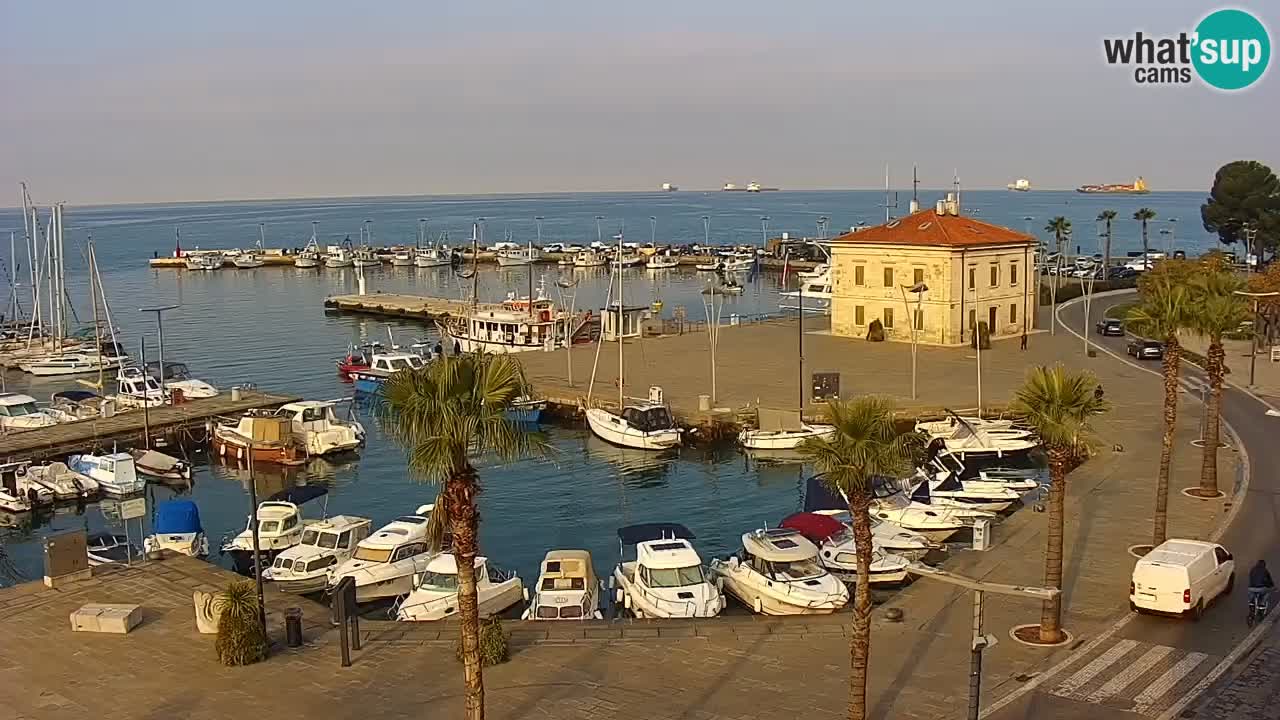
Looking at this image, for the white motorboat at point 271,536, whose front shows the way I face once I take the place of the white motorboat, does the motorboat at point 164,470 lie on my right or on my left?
on my right

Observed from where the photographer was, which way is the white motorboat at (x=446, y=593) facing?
facing the viewer and to the left of the viewer

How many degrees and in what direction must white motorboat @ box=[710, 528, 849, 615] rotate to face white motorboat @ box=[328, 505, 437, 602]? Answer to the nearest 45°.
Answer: approximately 135° to its right

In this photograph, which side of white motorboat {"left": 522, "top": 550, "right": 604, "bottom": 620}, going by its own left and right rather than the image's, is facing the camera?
front

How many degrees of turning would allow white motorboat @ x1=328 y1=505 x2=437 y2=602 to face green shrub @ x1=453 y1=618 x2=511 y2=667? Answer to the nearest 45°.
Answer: approximately 45° to its left

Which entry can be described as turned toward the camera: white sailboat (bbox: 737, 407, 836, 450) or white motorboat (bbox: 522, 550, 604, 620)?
white motorboat (bbox: 522, 550, 604, 620)

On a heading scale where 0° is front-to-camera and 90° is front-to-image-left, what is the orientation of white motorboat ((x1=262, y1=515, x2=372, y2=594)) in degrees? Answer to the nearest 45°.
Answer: approximately 45°

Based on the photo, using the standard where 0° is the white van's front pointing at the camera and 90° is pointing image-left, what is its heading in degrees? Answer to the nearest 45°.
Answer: approximately 225°

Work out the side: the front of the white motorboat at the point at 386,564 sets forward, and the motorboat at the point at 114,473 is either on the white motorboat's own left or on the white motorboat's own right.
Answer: on the white motorboat's own right

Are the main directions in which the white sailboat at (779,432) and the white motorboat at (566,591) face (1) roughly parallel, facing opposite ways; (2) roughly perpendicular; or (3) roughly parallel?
roughly perpendicular

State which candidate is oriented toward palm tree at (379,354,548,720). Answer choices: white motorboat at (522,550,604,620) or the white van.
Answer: the white motorboat

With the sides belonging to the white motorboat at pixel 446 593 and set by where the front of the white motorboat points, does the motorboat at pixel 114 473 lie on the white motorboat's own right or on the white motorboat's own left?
on the white motorboat's own right

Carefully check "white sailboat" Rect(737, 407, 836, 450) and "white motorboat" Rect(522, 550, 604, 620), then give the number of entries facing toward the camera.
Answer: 1

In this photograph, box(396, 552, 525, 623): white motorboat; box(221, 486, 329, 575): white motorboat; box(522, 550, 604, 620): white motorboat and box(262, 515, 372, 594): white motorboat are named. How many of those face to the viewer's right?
0

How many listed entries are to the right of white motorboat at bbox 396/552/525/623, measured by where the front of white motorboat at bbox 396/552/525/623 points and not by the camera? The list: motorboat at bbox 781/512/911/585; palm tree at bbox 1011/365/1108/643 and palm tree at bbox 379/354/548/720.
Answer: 0

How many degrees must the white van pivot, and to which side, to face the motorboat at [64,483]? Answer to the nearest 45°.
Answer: approximately 135° to its left
